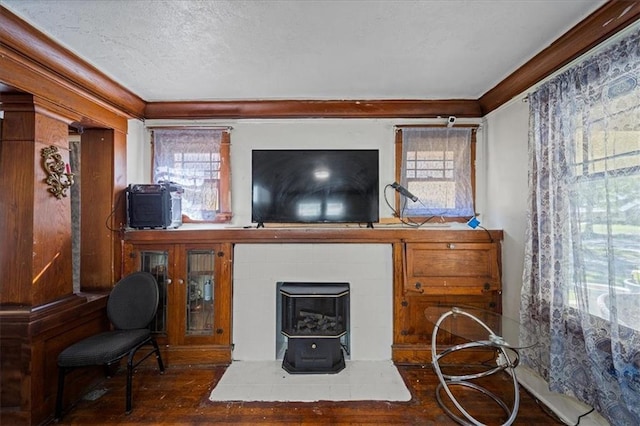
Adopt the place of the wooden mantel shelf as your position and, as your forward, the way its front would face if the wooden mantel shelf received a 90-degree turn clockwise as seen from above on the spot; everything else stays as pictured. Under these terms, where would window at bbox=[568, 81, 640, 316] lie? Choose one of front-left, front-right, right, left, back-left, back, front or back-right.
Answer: back-left

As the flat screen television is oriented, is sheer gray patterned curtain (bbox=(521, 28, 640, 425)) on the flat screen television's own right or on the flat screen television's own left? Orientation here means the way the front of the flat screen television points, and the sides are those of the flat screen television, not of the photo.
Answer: on the flat screen television's own left

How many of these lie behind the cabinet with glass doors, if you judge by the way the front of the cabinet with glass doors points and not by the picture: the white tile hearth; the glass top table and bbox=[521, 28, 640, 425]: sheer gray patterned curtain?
0

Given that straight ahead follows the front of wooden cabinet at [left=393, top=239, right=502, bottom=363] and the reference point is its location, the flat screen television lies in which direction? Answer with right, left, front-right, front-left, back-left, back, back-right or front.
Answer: right

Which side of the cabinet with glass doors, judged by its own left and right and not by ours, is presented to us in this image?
front

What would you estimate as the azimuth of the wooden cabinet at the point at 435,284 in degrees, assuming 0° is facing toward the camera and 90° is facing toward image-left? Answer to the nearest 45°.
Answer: approximately 0°

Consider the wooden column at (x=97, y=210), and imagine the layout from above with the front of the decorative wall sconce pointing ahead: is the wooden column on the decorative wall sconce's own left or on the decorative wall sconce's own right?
on the decorative wall sconce's own left

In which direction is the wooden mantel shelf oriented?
toward the camera

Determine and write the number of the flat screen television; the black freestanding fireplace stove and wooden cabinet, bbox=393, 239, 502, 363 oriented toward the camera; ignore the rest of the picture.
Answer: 3

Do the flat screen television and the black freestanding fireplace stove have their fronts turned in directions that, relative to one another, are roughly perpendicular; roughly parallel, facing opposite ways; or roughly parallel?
roughly parallel

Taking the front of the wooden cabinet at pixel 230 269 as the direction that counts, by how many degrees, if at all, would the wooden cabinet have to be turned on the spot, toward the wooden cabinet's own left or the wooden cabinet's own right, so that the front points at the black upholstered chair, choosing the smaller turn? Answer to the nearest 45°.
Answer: approximately 90° to the wooden cabinet's own right

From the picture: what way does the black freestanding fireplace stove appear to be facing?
toward the camera

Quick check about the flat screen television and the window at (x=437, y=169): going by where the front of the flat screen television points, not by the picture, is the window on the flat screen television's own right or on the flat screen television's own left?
on the flat screen television's own left

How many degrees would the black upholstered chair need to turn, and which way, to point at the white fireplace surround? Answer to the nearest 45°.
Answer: approximately 90° to its left

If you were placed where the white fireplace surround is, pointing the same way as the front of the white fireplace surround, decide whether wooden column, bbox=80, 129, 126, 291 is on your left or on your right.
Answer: on your right
